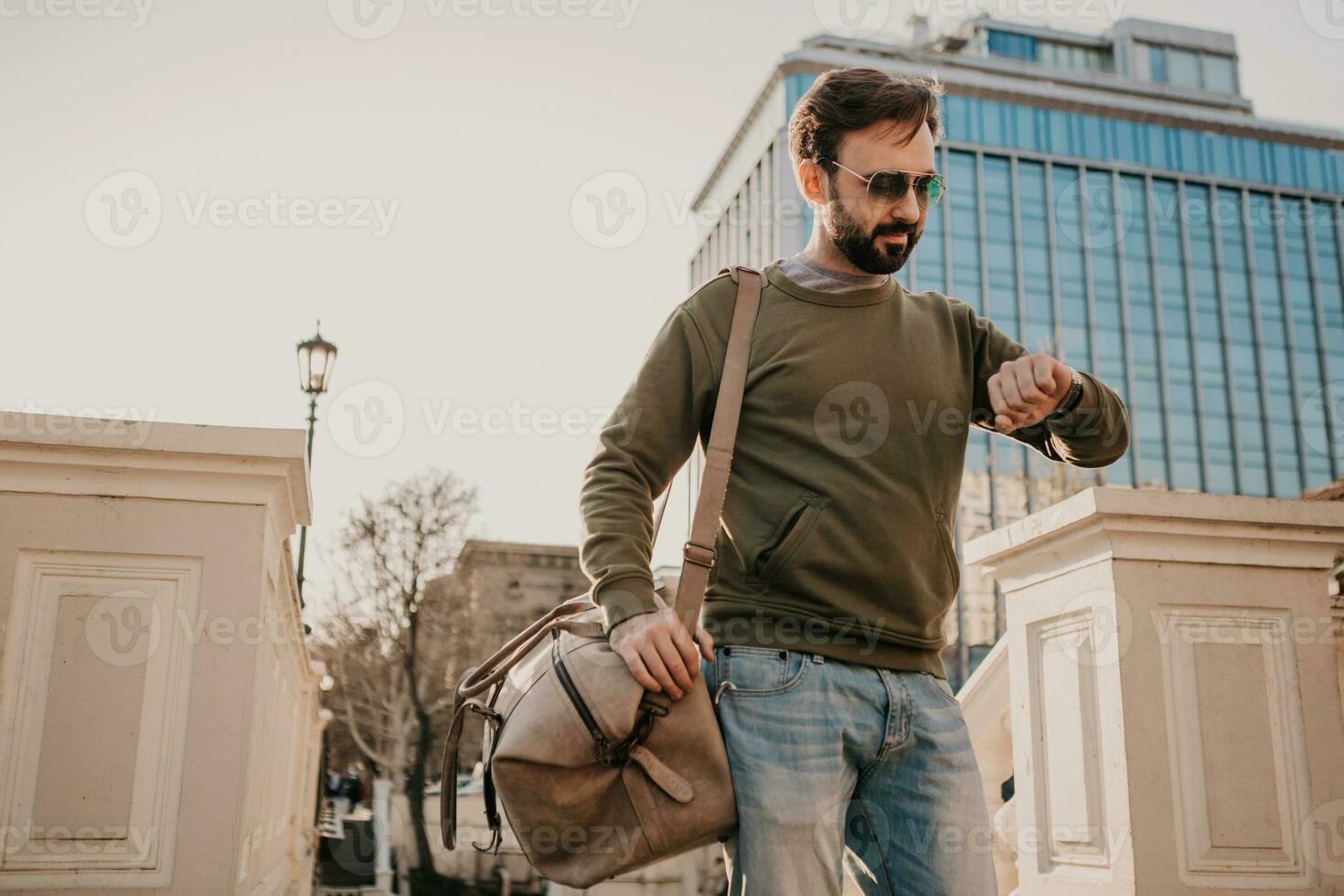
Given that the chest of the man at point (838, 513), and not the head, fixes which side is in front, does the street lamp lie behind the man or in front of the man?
behind

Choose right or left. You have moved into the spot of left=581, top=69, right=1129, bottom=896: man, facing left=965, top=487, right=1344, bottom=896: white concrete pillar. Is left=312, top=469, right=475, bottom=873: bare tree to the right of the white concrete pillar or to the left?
left

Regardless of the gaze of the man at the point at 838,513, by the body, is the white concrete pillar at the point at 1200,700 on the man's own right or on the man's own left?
on the man's own left

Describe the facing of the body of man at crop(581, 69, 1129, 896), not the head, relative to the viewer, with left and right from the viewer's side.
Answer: facing the viewer and to the right of the viewer
